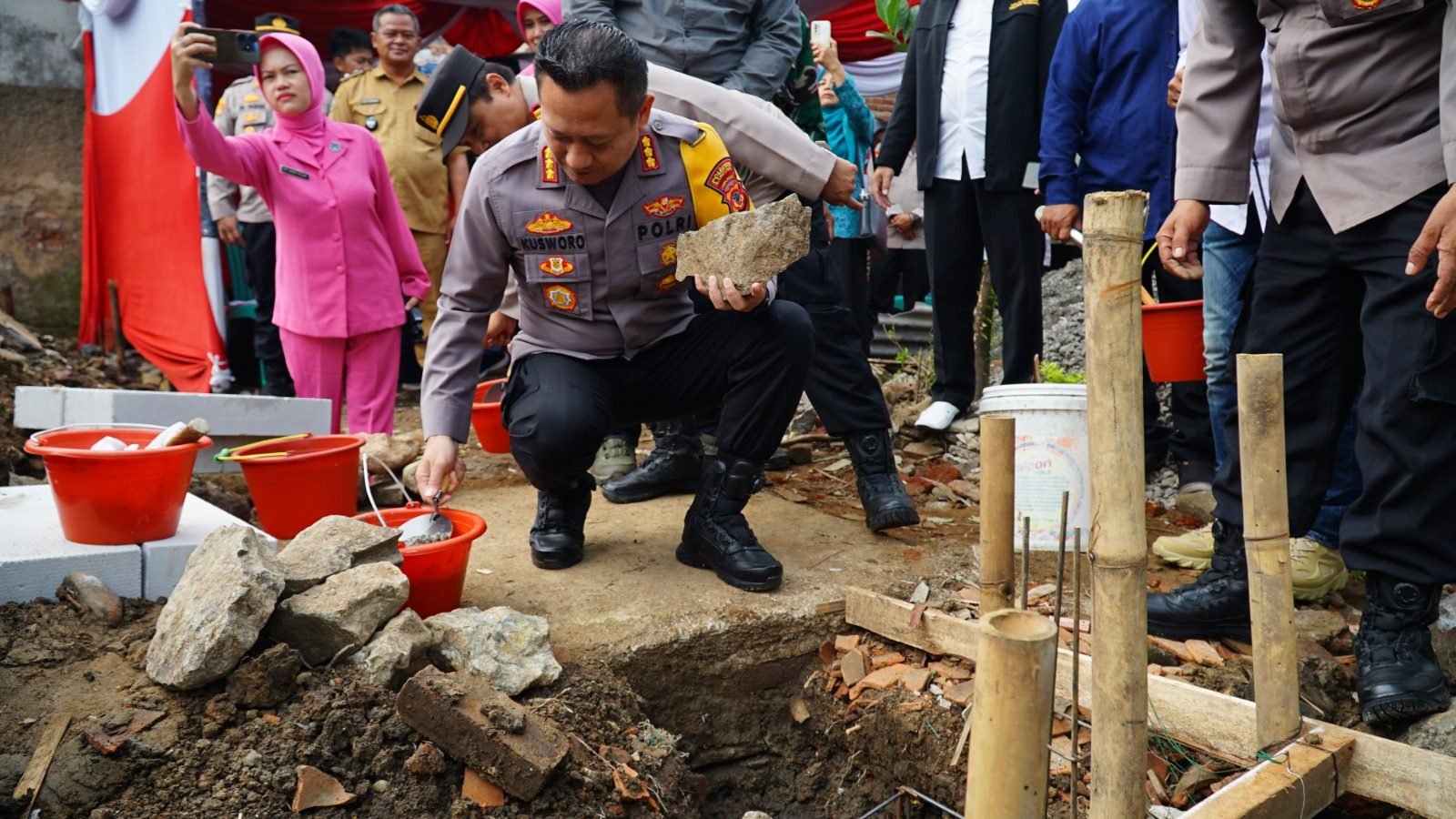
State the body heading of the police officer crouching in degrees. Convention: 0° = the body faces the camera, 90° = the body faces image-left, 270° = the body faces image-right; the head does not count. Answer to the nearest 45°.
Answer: approximately 0°

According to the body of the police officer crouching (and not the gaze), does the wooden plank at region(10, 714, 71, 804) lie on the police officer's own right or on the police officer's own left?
on the police officer's own right

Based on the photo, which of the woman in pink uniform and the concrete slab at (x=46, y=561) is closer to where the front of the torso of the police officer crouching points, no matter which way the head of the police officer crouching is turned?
the concrete slab

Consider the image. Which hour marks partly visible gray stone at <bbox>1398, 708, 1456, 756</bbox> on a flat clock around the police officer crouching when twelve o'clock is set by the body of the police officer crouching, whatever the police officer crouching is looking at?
The partly visible gray stone is roughly at 10 o'clock from the police officer crouching.

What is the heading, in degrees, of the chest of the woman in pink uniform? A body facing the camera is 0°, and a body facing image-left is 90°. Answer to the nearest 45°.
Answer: approximately 0°

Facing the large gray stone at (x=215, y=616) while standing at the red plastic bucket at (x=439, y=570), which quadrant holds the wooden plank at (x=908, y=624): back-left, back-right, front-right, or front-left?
back-left

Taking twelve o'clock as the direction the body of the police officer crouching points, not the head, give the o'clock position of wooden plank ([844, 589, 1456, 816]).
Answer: The wooden plank is roughly at 10 o'clock from the police officer crouching.

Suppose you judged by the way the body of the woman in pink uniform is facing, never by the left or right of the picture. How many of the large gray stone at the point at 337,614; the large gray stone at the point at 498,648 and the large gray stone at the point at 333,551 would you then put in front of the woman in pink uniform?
3

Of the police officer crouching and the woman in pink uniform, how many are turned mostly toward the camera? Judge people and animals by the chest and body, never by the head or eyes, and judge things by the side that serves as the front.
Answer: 2

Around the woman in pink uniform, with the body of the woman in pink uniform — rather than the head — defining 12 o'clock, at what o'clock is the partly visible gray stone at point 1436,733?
The partly visible gray stone is roughly at 11 o'clock from the woman in pink uniform.
